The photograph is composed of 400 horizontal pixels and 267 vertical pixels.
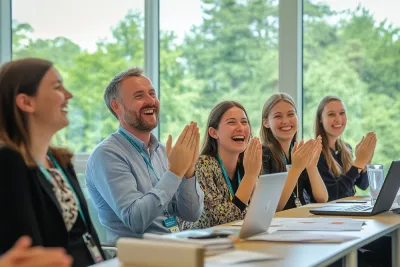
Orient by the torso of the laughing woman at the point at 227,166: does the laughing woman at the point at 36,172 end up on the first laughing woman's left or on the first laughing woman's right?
on the first laughing woman's right

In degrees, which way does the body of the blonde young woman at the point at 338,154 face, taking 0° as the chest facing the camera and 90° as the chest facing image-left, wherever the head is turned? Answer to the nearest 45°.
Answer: approximately 315°

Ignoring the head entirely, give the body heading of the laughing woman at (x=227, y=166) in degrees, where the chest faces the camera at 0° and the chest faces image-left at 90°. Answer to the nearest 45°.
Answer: approximately 315°

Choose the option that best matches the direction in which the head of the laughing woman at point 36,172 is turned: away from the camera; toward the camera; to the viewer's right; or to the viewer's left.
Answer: to the viewer's right

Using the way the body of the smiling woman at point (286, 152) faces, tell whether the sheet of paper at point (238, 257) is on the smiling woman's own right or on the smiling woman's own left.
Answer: on the smiling woman's own right

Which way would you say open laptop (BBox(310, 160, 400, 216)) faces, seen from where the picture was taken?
facing away from the viewer and to the left of the viewer
